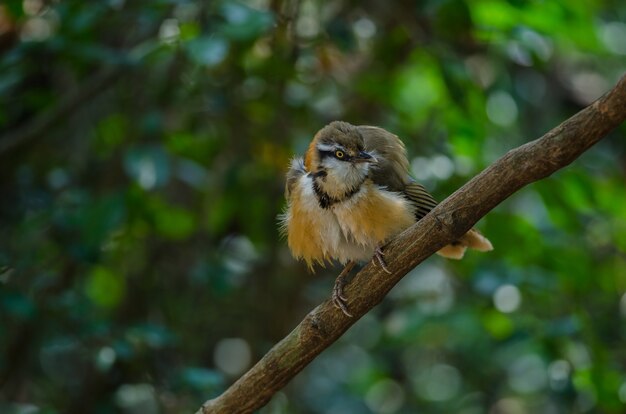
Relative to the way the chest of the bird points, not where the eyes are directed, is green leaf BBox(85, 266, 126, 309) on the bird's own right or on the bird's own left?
on the bird's own right

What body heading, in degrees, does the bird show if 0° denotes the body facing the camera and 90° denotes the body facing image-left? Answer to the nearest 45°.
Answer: approximately 45°
